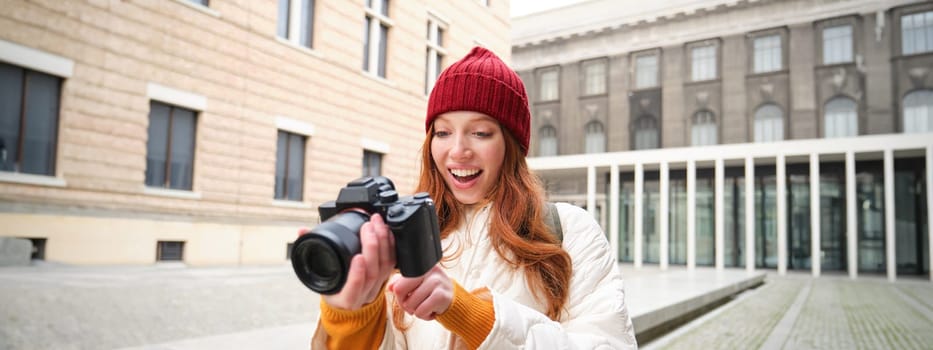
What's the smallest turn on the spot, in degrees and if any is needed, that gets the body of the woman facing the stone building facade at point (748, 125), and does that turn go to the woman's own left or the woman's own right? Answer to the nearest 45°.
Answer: approximately 180°

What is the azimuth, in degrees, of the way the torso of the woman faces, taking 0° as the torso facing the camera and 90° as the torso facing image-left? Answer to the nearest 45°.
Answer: approximately 45°

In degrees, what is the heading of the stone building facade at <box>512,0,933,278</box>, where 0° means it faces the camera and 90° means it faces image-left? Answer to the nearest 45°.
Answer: approximately 45°

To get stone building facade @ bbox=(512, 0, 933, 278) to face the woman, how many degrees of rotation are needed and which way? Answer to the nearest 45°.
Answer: approximately 45° to its left
